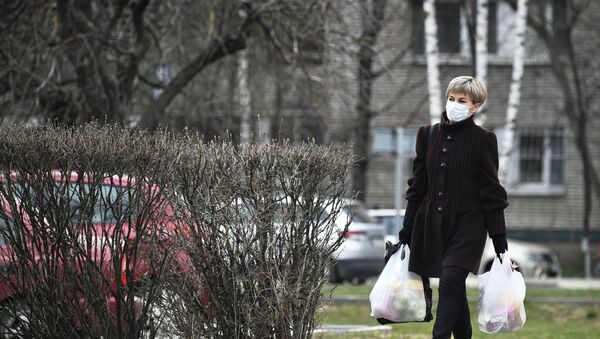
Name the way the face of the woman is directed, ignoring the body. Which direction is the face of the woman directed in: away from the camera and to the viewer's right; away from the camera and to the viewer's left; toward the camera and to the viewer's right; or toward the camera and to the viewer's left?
toward the camera and to the viewer's left

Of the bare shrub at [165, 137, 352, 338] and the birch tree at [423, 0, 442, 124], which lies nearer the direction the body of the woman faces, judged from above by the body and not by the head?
the bare shrub

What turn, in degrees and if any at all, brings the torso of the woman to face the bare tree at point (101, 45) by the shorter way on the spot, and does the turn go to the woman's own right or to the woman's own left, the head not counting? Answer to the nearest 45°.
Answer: approximately 90° to the woman's own right

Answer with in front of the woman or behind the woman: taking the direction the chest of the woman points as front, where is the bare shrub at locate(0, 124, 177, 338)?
in front

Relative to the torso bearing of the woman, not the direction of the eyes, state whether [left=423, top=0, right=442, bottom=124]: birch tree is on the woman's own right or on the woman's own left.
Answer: on the woman's own right

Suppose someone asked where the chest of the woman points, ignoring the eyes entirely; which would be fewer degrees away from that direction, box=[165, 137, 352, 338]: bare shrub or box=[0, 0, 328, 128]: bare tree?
the bare shrub

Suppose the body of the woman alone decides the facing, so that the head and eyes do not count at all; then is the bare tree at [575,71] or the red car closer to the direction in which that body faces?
the red car

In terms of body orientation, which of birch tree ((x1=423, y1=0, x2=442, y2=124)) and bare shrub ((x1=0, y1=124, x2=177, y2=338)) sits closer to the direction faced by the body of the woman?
the bare shrub

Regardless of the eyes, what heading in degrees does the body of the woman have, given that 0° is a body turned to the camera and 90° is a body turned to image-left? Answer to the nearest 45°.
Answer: approximately 45°

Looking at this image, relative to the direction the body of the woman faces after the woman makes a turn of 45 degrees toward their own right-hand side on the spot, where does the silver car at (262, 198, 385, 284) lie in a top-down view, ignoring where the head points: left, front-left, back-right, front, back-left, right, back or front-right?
right
